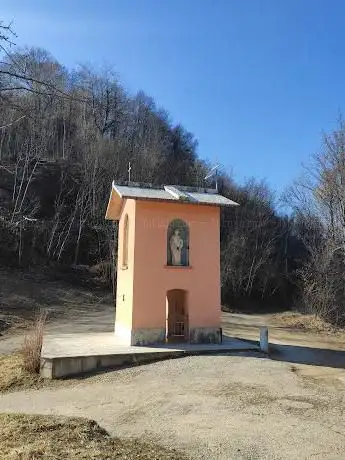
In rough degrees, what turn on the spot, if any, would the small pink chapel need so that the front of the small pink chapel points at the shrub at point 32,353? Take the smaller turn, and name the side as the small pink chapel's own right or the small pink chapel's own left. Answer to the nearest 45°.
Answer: approximately 45° to the small pink chapel's own right

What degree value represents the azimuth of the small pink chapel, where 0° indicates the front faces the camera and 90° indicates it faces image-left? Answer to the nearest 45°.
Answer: approximately 0°
